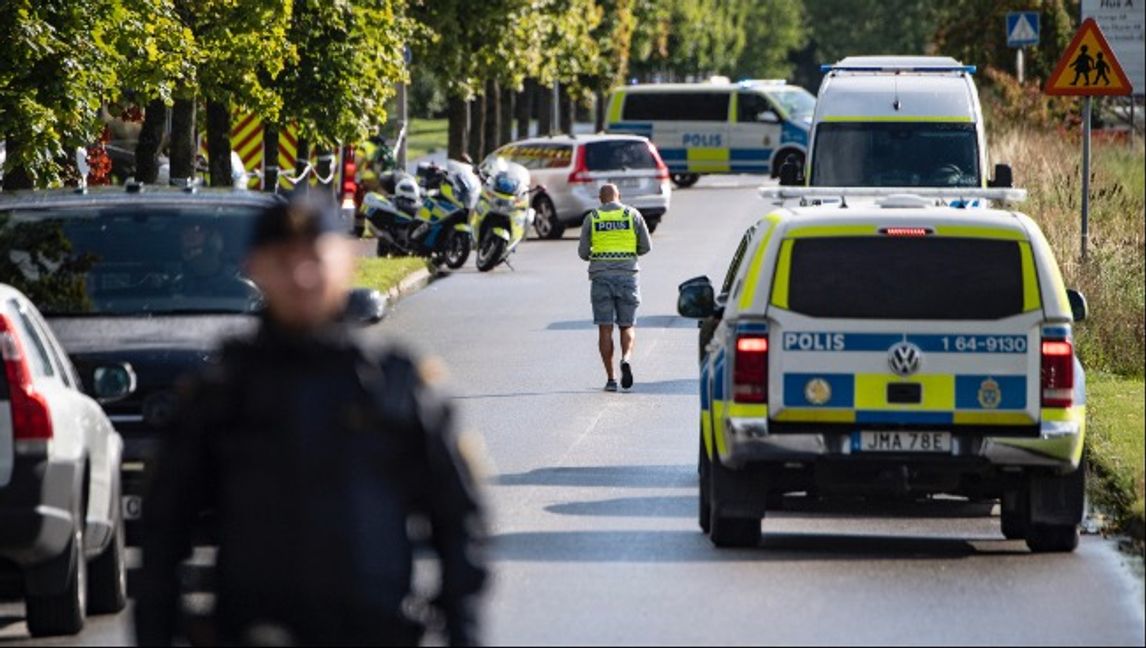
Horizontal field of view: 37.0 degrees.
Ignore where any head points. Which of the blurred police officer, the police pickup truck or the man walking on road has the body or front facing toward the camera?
the blurred police officer

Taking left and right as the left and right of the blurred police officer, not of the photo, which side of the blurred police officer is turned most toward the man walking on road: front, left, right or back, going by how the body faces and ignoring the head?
back

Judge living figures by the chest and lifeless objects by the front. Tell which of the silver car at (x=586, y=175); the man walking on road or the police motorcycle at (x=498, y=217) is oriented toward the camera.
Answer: the police motorcycle

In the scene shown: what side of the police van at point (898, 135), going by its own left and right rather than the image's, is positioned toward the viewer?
front

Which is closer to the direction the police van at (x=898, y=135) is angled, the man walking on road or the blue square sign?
the man walking on road

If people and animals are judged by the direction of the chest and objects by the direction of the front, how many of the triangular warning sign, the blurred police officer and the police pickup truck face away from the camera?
1

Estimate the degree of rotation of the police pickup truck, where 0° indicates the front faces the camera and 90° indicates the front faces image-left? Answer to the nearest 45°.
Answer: approximately 180°

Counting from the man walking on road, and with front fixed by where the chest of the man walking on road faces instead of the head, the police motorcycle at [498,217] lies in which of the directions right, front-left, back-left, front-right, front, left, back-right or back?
front

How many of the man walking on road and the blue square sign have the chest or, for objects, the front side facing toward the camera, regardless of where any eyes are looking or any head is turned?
1

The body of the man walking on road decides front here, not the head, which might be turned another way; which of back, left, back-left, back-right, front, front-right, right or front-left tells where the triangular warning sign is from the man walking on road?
right

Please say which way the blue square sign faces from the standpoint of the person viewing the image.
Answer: facing the viewer

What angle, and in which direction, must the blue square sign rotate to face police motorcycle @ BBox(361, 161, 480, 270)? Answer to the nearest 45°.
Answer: approximately 45° to its right

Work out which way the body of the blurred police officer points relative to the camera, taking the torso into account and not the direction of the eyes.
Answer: toward the camera

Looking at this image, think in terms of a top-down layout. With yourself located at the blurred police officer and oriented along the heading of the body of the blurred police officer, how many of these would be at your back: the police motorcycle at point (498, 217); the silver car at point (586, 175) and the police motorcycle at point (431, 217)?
3

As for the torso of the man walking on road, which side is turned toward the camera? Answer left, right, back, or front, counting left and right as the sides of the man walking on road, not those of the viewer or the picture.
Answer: back

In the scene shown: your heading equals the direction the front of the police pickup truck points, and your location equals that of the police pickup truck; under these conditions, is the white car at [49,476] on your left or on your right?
on your left

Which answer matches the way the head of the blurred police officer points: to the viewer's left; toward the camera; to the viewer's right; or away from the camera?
toward the camera

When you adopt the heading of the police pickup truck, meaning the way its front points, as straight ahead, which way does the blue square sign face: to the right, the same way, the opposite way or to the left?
the opposite way
